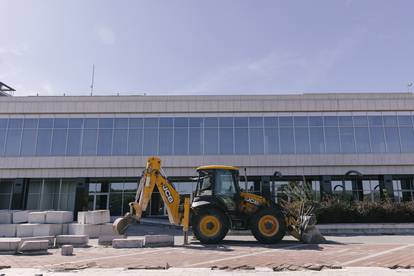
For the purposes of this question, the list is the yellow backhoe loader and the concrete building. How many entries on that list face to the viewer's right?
1

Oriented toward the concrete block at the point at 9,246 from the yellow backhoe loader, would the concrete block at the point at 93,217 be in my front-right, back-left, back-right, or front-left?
front-right

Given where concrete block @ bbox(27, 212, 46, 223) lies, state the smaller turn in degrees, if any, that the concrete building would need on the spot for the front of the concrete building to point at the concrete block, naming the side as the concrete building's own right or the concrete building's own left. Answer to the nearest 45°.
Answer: approximately 45° to the concrete building's own right

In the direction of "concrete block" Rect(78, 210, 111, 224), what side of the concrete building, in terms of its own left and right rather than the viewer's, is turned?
front

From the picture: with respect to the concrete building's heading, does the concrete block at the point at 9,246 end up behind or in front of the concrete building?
in front

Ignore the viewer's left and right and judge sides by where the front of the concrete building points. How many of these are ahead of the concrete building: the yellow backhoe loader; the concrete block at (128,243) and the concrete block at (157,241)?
3

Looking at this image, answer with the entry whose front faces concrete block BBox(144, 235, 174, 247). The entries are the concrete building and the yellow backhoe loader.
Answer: the concrete building

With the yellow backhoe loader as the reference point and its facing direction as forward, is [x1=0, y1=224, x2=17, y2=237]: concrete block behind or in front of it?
behind

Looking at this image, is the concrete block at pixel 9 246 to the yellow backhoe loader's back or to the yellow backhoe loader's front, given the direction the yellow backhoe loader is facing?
to the back

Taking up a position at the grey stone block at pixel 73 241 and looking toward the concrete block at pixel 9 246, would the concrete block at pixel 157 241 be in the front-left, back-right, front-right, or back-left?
back-left

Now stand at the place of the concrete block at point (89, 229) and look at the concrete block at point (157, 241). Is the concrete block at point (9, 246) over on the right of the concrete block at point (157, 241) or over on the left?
right

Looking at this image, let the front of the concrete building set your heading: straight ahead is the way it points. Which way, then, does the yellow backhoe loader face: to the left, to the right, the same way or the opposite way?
to the left

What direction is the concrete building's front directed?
toward the camera

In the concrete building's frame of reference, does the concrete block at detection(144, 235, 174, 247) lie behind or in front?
in front

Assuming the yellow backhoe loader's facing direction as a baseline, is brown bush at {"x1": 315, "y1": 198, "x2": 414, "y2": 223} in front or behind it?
in front

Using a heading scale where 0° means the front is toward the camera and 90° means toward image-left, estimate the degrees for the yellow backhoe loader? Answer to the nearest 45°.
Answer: approximately 270°
